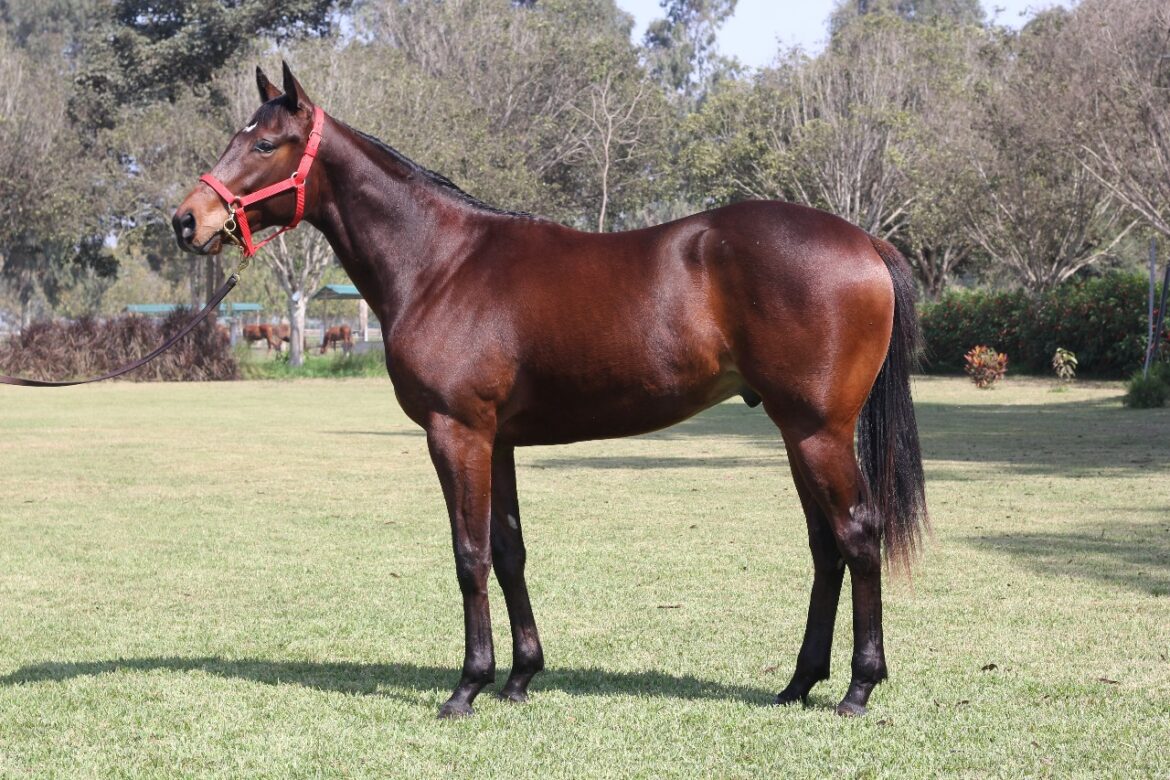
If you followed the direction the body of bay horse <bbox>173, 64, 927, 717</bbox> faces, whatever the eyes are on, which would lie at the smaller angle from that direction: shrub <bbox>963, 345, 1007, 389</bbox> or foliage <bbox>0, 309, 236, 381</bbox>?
the foliage

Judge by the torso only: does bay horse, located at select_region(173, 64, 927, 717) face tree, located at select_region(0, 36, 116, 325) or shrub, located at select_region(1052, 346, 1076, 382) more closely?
the tree

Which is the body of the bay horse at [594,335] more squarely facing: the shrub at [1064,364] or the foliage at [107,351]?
the foliage

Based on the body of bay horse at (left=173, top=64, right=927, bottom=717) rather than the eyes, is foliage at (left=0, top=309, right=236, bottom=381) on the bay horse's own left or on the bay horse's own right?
on the bay horse's own right

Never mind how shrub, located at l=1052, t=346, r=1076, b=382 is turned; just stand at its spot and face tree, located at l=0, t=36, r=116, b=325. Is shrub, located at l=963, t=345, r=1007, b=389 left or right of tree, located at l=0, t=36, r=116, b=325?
left

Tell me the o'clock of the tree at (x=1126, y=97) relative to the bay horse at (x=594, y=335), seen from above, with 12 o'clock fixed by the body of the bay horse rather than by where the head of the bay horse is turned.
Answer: The tree is roughly at 4 o'clock from the bay horse.

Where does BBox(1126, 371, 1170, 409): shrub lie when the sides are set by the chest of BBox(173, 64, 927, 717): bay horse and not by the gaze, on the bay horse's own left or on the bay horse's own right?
on the bay horse's own right

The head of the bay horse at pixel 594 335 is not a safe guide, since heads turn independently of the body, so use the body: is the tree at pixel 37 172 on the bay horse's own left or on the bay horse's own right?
on the bay horse's own right

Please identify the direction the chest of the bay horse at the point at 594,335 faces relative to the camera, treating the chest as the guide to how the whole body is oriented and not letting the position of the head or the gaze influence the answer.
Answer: to the viewer's left

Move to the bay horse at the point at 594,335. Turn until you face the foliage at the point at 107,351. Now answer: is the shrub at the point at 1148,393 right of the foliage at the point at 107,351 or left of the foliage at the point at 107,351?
right

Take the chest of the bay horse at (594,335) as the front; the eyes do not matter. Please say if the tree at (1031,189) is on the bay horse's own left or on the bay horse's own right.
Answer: on the bay horse's own right

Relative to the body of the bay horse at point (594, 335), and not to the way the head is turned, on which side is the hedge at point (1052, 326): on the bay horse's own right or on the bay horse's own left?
on the bay horse's own right

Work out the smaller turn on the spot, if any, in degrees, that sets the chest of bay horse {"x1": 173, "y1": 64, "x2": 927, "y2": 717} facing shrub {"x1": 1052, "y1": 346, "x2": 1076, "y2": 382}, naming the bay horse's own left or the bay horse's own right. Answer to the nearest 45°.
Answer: approximately 135° to the bay horse's own right
